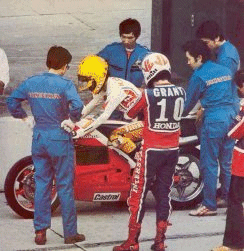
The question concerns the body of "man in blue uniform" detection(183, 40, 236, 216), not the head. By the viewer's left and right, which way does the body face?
facing away from the viewer and to the left of the viewer

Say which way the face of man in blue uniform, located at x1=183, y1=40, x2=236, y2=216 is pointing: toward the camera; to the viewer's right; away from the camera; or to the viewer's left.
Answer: to the viewer's left

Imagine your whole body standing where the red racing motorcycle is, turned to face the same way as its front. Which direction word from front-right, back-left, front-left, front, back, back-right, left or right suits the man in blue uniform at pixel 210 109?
back

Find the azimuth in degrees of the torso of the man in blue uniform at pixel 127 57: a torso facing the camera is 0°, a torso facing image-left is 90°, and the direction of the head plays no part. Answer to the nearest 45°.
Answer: approximately 0°

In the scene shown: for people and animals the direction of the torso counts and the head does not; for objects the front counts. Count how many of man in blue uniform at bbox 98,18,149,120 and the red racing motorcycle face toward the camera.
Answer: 1

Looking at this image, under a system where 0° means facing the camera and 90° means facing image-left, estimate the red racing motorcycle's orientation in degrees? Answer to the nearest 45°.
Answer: approximately 90°

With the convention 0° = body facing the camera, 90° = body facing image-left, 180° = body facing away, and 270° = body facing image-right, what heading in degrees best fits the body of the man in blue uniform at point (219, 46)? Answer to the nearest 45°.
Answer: approximately 90°

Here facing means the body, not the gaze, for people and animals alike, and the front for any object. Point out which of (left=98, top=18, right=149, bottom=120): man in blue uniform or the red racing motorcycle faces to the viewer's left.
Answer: the red racing motorcycle
